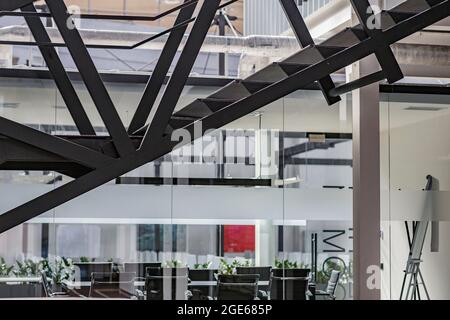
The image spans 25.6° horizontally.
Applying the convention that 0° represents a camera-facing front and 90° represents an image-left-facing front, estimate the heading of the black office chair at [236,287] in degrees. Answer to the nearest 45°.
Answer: approximately 180°

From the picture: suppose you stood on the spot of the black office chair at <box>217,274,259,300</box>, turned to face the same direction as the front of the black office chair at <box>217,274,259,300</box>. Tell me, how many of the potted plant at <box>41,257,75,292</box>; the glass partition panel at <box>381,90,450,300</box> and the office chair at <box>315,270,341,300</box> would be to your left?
1

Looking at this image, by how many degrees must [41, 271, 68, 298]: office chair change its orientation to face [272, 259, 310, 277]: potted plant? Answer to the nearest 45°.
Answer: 0° — it already faces it

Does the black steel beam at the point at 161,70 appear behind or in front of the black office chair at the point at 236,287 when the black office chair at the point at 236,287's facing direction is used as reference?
behind

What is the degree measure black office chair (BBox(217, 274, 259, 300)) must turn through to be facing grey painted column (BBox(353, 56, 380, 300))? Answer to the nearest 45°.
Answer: approximately 90° to its right

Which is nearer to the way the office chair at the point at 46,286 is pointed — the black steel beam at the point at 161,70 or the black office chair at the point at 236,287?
the black office chair
